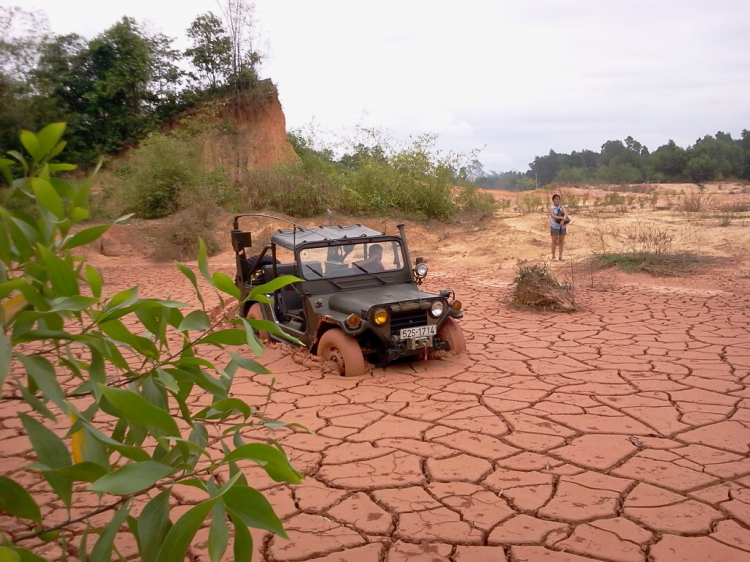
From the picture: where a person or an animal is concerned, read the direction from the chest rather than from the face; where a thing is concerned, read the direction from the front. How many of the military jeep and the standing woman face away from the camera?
0

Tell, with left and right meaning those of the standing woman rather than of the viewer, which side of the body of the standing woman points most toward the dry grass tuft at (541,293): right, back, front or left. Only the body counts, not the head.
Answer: front

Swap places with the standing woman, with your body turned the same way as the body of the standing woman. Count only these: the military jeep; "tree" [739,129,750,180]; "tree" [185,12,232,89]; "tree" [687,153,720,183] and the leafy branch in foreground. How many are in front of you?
2

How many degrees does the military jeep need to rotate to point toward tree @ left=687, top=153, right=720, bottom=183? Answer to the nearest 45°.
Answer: approximately 90° to its left

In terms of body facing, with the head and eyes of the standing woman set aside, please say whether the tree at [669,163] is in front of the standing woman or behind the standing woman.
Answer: behind

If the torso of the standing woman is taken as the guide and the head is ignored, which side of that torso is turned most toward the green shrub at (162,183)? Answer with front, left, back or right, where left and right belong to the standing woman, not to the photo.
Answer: right

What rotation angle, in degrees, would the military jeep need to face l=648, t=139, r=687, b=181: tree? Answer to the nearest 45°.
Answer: approximately 90° to its left

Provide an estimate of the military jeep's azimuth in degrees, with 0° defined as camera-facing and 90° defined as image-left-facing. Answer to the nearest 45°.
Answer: approximately 315°

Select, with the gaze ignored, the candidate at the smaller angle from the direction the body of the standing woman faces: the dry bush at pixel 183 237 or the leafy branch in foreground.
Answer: the leafy branch in foreground

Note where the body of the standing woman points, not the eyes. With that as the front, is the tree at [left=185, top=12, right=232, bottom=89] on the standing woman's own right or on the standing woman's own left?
on the standing woman's own right

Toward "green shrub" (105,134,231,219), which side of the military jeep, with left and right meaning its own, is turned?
back

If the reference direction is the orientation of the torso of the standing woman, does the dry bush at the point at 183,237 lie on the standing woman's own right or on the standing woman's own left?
on the standing woman's own right

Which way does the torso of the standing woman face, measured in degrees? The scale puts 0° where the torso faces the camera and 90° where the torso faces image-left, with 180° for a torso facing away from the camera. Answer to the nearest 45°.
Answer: approximately 0°

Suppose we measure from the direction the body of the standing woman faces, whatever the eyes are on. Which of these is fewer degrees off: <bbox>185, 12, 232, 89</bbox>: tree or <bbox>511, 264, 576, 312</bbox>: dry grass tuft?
the dry grass tuft
